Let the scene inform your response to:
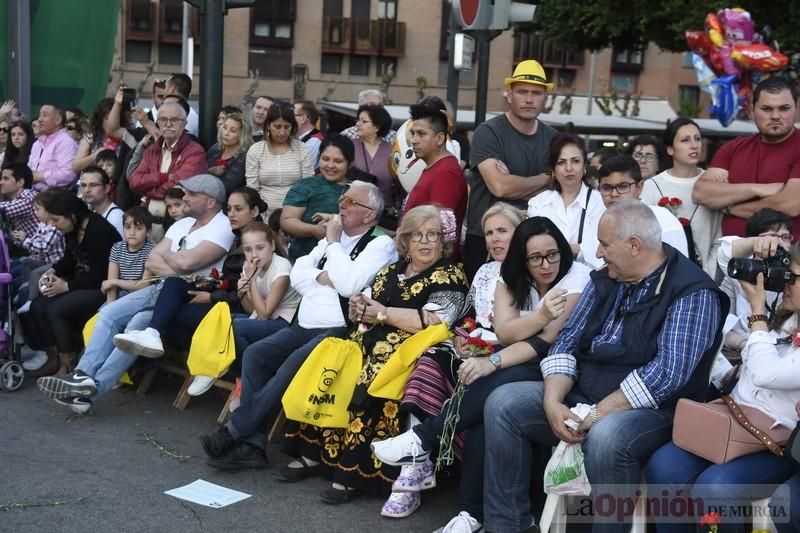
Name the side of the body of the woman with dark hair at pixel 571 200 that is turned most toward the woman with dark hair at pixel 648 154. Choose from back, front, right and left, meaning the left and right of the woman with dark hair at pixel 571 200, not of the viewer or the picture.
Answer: back

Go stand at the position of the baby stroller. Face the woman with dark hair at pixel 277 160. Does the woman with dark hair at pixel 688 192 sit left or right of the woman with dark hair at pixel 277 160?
right

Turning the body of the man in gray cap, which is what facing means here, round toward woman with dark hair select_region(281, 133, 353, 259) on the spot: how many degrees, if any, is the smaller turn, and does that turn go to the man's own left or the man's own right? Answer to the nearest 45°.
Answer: approximately 135° to the man's own left

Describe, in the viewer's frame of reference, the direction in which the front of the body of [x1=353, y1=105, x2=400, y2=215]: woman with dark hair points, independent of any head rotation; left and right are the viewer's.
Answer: facing the viewer and to the left of the viewer

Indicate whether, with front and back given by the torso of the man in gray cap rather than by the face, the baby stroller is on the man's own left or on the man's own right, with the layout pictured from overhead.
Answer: on the man's own right

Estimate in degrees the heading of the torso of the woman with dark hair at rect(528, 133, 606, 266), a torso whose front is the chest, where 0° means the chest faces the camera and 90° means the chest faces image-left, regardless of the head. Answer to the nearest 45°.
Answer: approximately 0°

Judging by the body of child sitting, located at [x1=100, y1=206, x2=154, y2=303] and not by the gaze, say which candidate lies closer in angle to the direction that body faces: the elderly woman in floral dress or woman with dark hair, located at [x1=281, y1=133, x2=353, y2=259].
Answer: the elderly woman in floral dress

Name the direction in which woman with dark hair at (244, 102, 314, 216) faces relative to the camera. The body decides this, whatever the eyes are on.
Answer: toward the camera

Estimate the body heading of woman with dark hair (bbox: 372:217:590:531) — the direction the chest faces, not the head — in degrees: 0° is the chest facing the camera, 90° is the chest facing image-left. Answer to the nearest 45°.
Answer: approximately 45°

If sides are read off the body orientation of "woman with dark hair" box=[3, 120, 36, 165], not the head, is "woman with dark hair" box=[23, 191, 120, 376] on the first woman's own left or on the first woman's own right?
on the first woman's own left

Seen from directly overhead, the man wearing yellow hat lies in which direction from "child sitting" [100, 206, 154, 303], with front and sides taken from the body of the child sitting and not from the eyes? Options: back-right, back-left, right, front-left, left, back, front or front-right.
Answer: left
